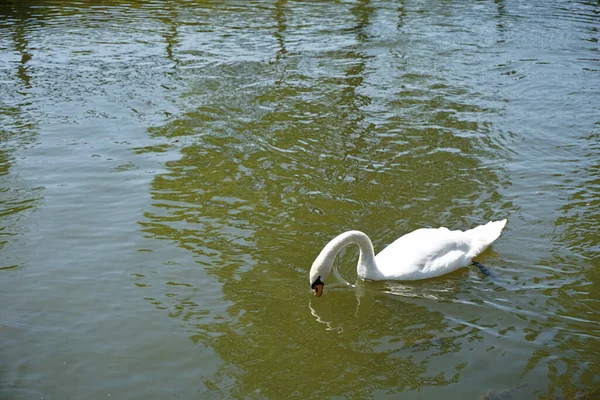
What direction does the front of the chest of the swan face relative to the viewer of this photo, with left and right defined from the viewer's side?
facing to the left of the viewer
